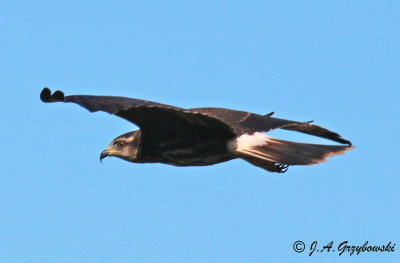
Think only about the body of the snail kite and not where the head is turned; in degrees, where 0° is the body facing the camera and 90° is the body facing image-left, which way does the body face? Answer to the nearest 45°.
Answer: approximately 90°
